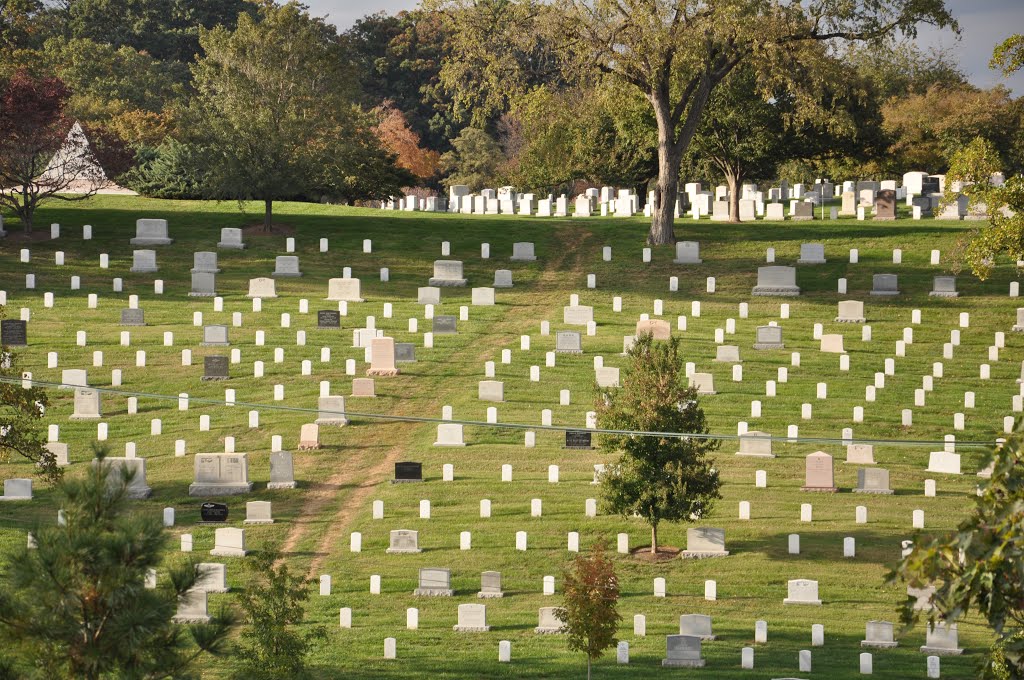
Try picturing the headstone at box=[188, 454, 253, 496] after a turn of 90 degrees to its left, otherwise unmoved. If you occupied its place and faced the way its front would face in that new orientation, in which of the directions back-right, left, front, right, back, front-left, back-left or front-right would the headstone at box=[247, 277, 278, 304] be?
left

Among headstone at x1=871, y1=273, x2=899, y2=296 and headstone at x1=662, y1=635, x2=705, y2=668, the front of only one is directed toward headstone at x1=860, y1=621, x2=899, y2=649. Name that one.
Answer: headstone at x1=871, y1=273, x2=899, y2=296

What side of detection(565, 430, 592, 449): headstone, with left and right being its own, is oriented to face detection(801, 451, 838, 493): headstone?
left

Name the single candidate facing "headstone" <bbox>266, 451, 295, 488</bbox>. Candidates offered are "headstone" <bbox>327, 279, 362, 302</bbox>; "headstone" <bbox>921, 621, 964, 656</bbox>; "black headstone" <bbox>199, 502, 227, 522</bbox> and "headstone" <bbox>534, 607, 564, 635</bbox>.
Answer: "headstone" <bbox>327, 279, 362, 302</bbox>

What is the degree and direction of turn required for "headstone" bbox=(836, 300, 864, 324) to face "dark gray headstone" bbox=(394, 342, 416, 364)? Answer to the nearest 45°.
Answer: approximately 45° to its right

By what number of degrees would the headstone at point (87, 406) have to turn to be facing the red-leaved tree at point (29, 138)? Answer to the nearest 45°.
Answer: approximately 180°

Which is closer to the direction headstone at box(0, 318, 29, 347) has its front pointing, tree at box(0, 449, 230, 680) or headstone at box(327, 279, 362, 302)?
the tree

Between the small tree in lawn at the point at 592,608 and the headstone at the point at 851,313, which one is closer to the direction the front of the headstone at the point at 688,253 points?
the small tree in lawn

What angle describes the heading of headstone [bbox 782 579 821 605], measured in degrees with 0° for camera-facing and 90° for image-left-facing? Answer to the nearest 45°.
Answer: approximately 0°

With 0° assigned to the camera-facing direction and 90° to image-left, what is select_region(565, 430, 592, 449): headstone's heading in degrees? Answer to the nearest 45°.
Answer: approximately 0°
